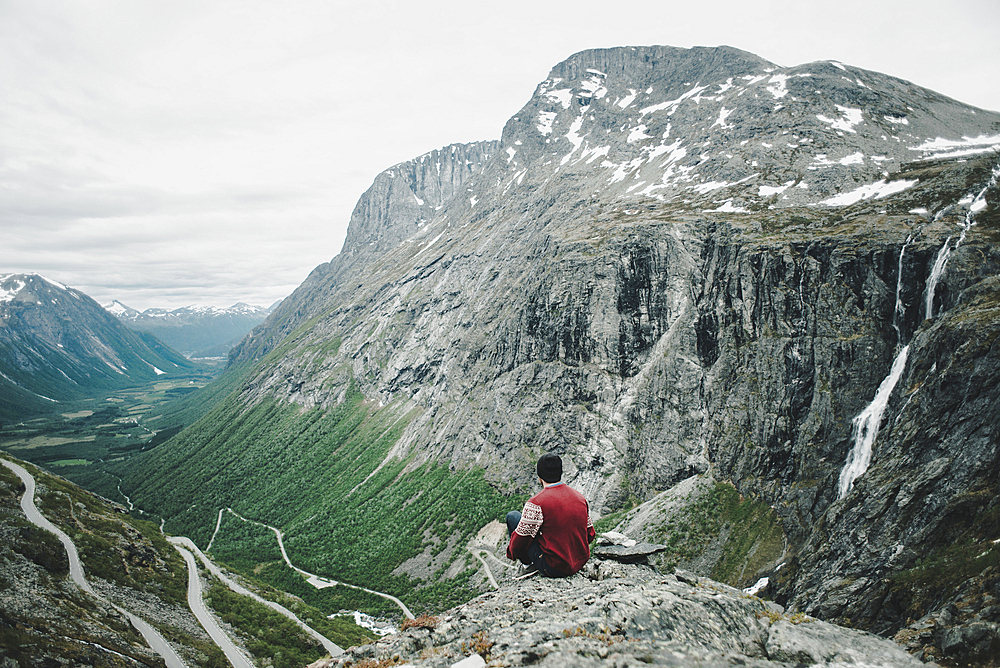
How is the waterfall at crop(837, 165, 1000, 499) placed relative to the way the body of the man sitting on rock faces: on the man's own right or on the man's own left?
on the man's own right

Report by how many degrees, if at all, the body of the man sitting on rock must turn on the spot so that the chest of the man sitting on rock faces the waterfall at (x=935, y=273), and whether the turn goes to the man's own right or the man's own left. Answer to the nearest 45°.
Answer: approximately 90° to the man's own right

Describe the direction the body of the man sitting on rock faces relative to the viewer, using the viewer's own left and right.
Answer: facing away from the viewer and to the left of the viewer

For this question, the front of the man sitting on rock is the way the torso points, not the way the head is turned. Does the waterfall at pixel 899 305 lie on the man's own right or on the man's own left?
on the man's own right
